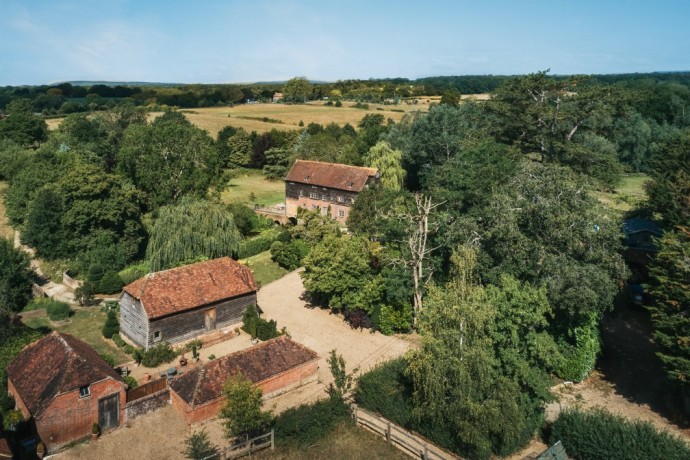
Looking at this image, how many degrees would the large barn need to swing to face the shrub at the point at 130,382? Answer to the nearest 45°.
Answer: approximately 90° to its right

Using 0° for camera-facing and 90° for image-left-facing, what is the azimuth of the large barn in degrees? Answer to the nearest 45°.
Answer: approximately 315°

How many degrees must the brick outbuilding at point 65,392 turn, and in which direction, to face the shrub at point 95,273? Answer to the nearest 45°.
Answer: approximately 135° to its left

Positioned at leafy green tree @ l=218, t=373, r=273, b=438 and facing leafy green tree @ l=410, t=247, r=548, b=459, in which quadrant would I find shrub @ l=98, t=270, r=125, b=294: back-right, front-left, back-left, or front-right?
back-left

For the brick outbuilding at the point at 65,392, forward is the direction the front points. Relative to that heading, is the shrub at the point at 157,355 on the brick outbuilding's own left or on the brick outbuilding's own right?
on the brick outbuilding's own left
